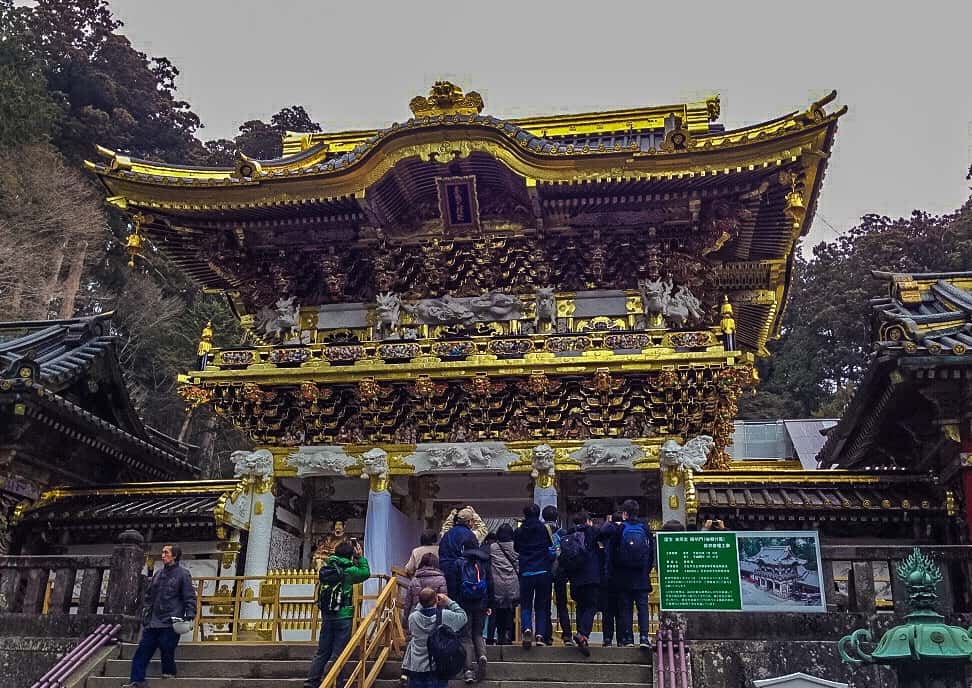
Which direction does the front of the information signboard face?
toward the camera

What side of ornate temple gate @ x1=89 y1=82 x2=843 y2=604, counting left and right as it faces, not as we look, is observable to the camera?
front

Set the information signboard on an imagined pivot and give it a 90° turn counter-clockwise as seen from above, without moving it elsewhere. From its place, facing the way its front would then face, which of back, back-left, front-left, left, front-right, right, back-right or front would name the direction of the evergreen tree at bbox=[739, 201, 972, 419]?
left

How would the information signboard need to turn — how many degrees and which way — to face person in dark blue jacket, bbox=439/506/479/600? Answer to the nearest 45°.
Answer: approximately 45° to its right

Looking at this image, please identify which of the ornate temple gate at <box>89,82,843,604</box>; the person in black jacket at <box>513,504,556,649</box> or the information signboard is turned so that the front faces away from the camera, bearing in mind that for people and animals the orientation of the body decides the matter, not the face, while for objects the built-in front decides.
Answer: the person in black jacket

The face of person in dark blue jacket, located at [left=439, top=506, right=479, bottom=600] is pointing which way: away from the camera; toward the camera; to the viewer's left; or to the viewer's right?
away from the camera

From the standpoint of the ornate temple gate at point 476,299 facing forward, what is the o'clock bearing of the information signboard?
The information signboard is roughly at 11 o'clock from the ornate temple gate.

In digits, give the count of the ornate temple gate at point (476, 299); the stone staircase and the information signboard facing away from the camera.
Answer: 0

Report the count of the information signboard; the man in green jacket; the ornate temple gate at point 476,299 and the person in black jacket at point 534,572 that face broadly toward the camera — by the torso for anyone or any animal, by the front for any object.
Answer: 2

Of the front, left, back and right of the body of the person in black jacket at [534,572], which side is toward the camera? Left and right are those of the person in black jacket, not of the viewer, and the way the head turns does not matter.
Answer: back

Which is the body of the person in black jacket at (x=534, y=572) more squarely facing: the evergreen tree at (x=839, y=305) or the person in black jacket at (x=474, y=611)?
the evergreen tree

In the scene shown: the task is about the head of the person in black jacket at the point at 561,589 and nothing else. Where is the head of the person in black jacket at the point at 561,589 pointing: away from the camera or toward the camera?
away from the camera

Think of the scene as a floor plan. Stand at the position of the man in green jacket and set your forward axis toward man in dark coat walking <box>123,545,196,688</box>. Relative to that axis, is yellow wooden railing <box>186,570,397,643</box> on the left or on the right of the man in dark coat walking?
right

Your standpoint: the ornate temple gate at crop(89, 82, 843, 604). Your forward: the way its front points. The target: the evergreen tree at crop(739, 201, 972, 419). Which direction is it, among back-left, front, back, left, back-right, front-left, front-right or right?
back-left

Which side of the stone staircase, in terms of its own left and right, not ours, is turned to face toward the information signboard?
left
